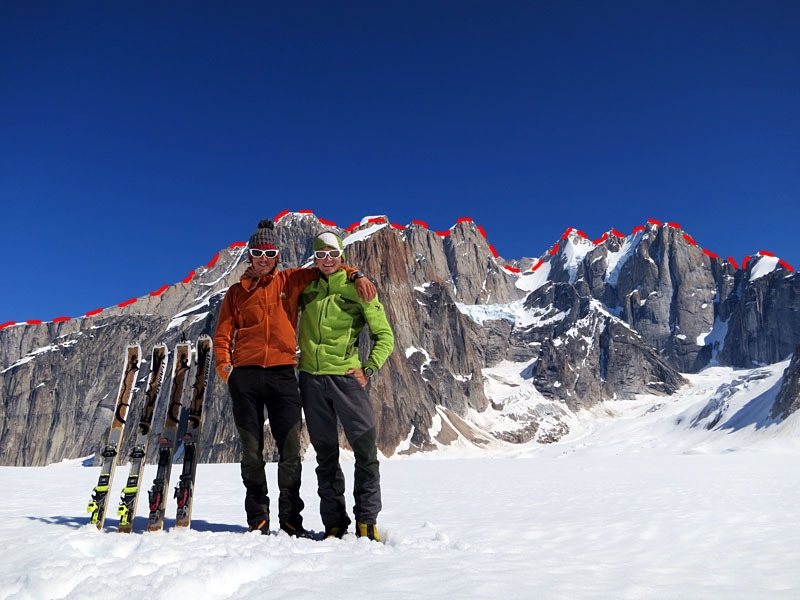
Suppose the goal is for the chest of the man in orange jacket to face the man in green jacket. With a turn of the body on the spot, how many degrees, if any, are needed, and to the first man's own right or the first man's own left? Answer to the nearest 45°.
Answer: approximately 90° to the first man's own left

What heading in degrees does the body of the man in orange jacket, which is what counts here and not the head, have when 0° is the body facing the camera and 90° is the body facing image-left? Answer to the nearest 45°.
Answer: approximately 0°

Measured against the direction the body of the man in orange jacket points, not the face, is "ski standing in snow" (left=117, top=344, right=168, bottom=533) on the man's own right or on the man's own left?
on the man's own right

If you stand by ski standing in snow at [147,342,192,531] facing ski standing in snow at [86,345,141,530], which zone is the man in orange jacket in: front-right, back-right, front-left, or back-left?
back-left

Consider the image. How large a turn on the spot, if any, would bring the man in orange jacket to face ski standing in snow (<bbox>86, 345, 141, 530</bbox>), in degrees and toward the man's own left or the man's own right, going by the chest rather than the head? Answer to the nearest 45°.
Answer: approximately 90° to the man's own right

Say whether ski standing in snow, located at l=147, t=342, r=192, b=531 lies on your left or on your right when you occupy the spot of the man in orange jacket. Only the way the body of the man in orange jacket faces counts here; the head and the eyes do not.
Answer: on your right
